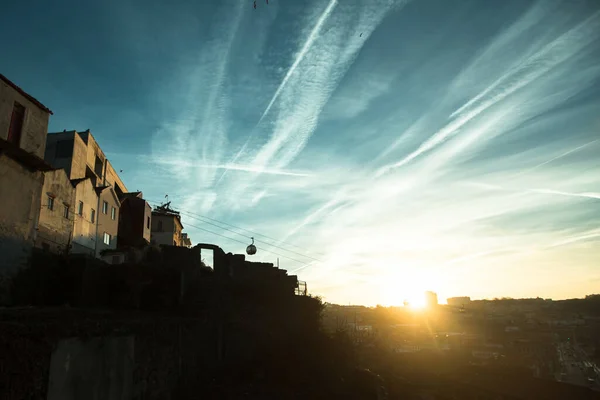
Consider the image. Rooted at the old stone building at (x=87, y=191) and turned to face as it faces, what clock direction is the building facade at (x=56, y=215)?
The building facade is roughly at 2 o'clock from the old stone building.

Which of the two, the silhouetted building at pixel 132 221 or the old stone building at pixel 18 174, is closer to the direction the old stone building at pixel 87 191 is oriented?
the old stone building

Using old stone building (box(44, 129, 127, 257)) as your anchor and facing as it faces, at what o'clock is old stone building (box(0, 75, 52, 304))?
old stone building (box(0, 75, 52, 304)) is roughly at 2 o'clock from old stone building (box(44, 129, 127, 257)).

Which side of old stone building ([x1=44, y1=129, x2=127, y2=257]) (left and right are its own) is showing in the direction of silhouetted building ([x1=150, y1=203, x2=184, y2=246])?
left

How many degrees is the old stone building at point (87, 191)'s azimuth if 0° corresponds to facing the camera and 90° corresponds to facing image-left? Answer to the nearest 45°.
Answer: approximately 315°
